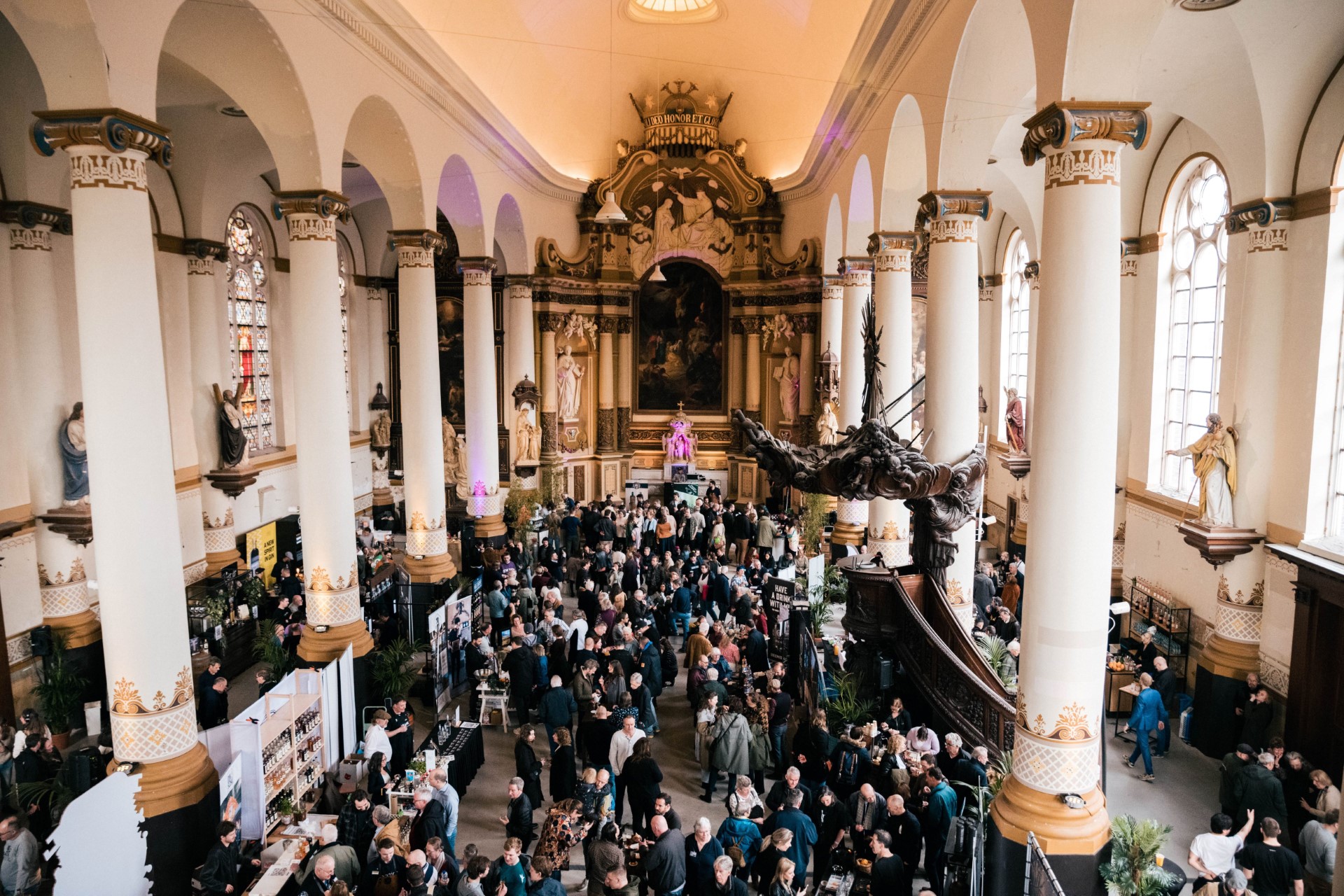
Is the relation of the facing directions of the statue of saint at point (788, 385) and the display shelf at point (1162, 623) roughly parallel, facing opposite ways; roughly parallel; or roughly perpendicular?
roughly perpendicular

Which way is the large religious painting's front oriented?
toward the camera

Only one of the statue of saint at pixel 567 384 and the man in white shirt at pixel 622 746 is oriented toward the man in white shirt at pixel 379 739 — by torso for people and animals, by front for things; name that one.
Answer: the statue of saint

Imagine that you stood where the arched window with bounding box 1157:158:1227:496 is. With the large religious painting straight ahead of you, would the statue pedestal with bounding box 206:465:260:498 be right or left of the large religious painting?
left

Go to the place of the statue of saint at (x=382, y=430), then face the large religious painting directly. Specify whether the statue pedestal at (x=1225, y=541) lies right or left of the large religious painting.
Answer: right

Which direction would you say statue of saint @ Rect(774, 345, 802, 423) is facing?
toward the camera

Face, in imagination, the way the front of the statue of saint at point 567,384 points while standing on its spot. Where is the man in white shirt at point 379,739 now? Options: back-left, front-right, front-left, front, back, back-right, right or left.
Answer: front

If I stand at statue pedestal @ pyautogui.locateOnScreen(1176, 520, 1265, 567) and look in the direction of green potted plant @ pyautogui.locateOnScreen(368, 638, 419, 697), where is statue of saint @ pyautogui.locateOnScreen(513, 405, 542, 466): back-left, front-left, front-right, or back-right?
front-right

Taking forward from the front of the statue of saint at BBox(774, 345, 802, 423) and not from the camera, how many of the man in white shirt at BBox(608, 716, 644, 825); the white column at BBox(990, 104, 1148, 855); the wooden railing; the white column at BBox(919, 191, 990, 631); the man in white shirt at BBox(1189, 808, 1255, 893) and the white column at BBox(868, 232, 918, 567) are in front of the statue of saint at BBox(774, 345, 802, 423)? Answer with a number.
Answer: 6

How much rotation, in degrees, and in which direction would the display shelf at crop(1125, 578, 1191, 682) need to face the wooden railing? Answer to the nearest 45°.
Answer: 0° — it already faces it

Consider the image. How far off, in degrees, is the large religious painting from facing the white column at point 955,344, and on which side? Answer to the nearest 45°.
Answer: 0° — it already faces it

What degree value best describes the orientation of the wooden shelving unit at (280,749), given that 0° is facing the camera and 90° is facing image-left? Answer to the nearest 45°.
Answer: approximately 315°

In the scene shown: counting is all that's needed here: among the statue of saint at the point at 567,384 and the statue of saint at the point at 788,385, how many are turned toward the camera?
2

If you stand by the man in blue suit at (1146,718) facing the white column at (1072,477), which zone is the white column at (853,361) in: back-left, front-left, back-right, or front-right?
back-right

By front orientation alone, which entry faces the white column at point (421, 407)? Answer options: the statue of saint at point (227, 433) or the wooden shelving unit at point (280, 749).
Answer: the statue of saint

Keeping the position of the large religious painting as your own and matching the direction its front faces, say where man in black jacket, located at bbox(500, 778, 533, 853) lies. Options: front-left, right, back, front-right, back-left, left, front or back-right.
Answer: front
